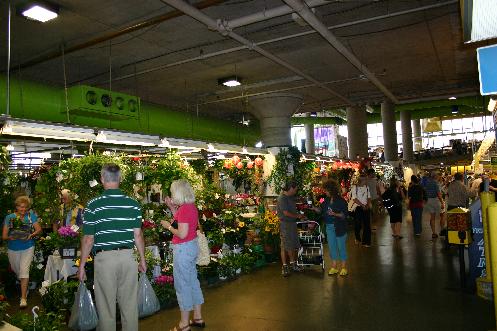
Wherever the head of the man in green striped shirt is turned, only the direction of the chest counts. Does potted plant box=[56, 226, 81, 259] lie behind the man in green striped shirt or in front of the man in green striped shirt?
in front

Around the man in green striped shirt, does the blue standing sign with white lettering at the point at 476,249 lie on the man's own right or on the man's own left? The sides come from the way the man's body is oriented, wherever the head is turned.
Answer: on the man's own right

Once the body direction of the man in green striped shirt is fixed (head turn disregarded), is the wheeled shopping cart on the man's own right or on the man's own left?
on the man's own right

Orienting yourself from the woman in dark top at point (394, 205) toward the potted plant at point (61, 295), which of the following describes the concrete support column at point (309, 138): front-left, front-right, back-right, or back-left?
back-right

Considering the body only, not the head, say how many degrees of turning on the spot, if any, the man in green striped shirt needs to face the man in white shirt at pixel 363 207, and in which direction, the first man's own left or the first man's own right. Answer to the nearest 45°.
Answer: approximately 45° to the first man's own right

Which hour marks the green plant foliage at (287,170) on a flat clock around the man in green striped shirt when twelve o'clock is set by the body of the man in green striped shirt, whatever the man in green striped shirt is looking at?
The green plant foliage is roughly at 1 o'clock from the man in green striped shirt.

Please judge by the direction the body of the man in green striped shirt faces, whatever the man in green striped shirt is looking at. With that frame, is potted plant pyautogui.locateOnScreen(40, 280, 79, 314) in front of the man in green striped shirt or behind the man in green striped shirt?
in front

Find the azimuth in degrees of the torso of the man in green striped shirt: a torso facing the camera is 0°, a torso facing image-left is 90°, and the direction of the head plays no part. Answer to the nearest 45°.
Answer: approximately 180°

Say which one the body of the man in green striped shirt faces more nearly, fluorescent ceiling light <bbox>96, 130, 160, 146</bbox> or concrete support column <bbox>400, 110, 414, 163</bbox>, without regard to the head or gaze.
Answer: the fluorescent ceiling light

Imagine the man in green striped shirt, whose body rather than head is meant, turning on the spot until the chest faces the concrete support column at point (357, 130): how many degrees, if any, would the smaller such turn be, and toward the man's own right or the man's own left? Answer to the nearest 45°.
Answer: approximately 45° to the man's own right

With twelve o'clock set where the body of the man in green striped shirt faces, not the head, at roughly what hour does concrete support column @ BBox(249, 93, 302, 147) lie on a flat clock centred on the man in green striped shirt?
The concrete support column is roughly at 1 o'clock from the man in green striped shirt.

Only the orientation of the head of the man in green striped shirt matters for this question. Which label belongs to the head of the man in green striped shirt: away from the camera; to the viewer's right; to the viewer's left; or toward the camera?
away from the camera

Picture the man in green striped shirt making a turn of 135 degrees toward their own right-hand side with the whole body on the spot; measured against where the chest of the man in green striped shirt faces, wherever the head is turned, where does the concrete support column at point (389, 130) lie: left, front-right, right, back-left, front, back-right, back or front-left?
left

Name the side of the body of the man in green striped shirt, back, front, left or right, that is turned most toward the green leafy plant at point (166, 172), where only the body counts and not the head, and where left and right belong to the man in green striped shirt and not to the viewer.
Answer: front

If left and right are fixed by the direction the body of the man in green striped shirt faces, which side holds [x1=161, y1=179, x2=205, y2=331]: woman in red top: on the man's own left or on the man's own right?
on the man's own right
